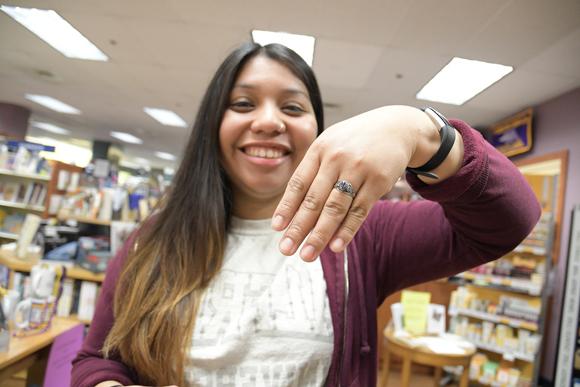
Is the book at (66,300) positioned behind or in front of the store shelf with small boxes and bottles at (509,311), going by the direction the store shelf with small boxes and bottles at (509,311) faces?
in front

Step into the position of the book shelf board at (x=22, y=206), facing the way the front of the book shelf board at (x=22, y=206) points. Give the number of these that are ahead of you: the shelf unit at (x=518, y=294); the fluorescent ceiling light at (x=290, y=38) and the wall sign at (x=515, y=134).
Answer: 3

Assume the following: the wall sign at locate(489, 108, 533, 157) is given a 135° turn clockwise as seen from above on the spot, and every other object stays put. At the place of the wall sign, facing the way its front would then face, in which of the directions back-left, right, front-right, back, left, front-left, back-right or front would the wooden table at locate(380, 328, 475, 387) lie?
back

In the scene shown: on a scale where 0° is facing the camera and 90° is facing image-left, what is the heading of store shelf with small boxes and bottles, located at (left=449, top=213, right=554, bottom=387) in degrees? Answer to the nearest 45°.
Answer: approximately 45°

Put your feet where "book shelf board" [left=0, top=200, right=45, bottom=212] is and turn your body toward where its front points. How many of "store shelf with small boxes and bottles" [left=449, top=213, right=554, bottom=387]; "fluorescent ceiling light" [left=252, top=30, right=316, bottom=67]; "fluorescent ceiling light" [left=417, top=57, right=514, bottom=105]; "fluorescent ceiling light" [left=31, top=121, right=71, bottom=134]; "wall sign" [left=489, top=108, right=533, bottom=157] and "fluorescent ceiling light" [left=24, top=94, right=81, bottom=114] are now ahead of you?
4

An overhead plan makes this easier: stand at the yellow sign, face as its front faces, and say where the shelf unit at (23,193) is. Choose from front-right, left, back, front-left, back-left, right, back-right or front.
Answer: right

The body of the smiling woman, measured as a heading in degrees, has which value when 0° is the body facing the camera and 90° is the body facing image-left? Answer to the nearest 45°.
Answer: approximately 0°

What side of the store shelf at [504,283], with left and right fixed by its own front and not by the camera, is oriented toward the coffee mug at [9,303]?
front
